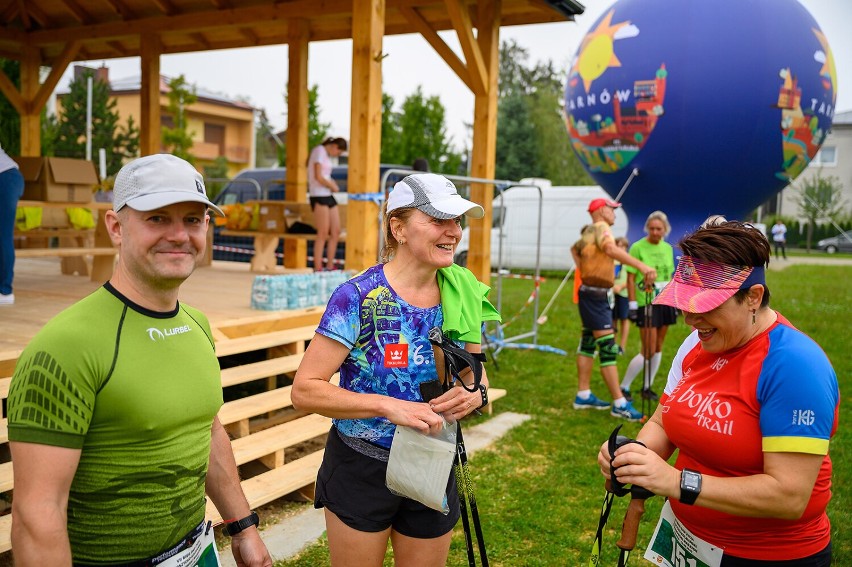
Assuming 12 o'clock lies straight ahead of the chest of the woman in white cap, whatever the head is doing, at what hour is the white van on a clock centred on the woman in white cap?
The white van is roughly at 8 o'clock from the woman in white cap.

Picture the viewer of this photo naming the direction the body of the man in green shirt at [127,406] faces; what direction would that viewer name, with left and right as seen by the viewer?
facing the viewer and to the right of the viewer

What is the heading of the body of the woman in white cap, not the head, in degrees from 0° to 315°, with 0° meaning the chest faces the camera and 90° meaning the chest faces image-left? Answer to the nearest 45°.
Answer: approximately 315°

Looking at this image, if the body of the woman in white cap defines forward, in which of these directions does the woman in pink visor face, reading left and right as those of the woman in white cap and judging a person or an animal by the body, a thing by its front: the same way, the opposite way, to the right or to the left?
to the right

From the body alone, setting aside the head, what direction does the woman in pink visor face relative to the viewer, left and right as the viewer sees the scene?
facing the viewer and to the left of the viewer

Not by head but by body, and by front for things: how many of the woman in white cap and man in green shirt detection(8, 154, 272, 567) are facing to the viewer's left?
0

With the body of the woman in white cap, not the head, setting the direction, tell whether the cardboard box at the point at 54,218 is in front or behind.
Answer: behind

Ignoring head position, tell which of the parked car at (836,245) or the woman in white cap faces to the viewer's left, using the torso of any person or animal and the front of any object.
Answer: the parked car

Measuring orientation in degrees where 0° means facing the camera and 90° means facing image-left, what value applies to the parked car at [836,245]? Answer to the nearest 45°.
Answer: approximately 90°

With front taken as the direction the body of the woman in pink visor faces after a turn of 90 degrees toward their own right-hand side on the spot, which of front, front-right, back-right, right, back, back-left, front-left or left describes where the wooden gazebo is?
front
